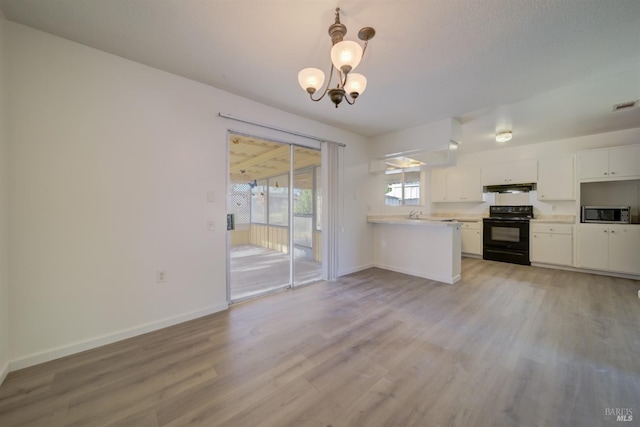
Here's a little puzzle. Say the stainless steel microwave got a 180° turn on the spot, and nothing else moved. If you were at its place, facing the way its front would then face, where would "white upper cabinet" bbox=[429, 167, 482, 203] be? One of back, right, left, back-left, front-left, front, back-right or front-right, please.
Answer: left

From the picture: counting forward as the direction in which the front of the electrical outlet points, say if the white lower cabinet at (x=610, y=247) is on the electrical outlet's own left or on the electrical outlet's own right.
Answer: on the electrical outlet's own left

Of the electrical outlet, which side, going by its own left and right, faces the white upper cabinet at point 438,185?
left

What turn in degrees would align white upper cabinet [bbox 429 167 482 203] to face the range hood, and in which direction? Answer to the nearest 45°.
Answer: approximately 90° to its left

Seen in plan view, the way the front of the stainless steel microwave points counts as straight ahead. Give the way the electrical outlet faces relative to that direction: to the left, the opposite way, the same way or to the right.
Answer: to the left

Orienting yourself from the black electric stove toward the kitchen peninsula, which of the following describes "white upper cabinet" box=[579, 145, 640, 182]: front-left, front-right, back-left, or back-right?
back-left

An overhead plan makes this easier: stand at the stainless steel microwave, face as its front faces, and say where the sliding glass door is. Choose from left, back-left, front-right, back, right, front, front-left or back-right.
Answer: front-right

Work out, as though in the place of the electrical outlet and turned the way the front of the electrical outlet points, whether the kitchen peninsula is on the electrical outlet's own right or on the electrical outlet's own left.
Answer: on the electrical outlet's own left

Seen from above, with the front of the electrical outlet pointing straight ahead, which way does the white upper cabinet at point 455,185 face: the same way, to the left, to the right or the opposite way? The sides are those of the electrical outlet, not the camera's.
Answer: to the right

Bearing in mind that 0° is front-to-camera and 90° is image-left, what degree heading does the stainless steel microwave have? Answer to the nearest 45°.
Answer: approximately 0°

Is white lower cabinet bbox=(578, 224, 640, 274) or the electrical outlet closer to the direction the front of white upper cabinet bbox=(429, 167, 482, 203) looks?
the electrical outlet
